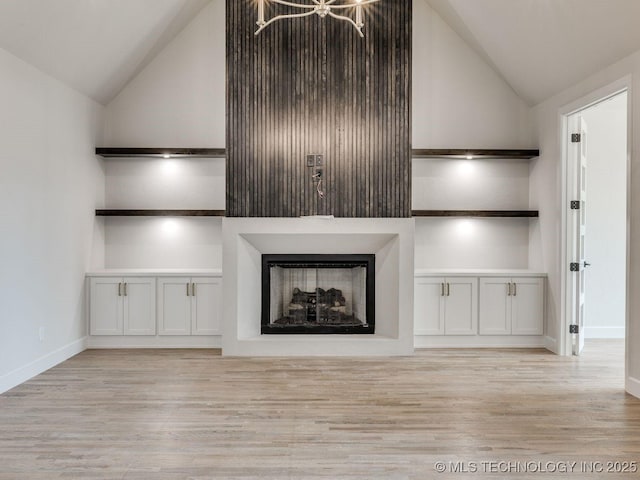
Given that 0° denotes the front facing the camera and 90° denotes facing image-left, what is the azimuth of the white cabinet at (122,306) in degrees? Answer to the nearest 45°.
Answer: approximately 0°

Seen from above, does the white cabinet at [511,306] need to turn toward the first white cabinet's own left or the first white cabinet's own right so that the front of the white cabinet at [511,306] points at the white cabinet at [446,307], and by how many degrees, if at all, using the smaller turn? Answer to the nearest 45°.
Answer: approximately 90° to the first white cabinet's own right

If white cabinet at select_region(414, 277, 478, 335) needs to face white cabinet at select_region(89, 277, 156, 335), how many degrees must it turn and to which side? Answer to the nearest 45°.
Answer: approximately 90° to its right

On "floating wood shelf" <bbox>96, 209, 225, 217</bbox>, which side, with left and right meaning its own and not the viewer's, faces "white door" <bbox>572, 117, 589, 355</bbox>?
left

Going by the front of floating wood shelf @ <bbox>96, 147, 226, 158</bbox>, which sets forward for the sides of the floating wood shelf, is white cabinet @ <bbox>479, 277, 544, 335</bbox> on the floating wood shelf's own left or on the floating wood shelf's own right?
on the floating wood shelf's own left

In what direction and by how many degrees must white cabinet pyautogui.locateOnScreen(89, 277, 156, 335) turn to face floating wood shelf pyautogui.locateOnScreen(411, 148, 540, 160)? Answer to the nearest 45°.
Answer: approximately 90° to its left

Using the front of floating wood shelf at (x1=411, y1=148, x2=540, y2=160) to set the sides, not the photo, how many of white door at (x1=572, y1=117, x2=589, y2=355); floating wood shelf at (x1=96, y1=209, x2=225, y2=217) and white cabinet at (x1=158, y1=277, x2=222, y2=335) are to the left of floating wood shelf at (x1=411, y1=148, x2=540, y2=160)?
1

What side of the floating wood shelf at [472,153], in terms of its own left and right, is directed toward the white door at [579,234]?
left
